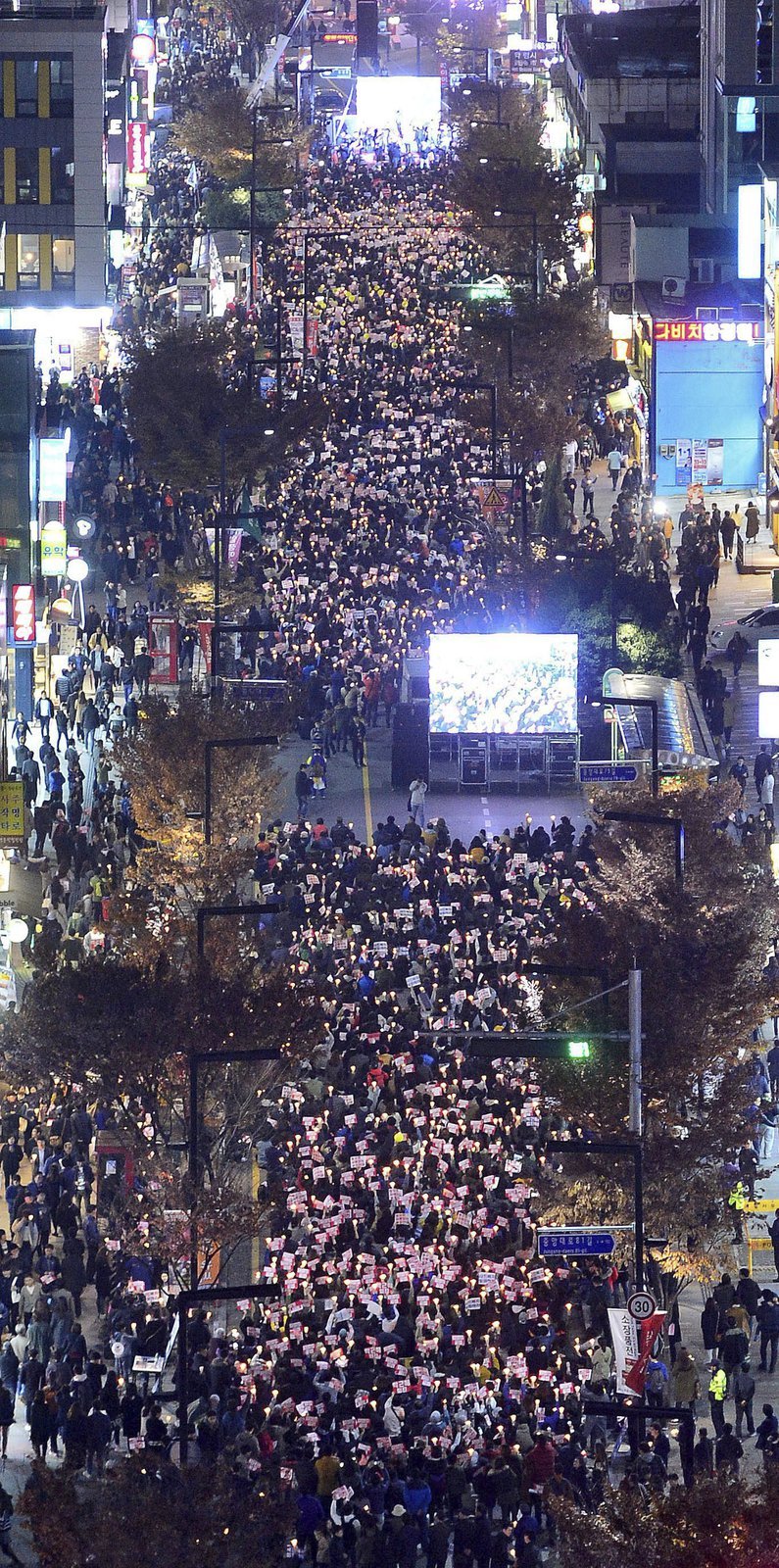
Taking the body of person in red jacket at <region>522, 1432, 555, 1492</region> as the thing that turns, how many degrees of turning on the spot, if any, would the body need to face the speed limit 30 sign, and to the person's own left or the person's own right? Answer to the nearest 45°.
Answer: approximately 45° to the person's own right

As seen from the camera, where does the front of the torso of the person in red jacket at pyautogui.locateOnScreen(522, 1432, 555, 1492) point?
away from the camera

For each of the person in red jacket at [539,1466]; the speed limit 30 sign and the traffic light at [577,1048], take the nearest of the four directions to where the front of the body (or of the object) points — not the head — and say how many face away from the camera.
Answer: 1

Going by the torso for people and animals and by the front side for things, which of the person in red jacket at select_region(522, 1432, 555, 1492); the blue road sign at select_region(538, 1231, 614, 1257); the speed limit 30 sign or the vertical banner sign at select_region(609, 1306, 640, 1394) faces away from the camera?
the person in red jacket

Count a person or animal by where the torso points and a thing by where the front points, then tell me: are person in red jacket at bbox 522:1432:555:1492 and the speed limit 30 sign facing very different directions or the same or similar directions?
very different directions

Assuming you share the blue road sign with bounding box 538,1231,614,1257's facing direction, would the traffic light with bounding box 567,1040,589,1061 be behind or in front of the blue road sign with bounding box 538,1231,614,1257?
behind

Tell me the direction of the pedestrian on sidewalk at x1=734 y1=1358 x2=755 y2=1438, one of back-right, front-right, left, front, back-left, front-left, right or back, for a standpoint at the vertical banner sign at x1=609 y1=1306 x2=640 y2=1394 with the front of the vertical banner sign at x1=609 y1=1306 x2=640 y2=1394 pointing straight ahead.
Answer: back-left

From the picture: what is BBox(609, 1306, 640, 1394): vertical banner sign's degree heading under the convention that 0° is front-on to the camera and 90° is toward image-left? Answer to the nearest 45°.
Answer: approximately 0°

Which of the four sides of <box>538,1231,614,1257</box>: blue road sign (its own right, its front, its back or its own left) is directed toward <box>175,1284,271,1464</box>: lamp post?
right
